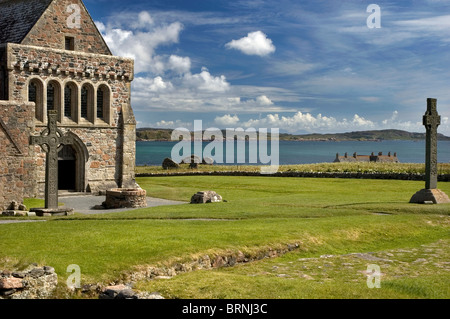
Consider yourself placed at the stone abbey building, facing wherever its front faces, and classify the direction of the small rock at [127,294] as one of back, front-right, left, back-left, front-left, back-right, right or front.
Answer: front-right

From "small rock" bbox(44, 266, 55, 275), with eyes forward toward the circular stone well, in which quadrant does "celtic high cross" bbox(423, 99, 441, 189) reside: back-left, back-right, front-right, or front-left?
front-right

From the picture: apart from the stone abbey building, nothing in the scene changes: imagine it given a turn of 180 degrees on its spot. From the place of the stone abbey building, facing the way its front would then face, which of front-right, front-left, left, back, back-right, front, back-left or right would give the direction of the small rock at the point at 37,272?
back-left

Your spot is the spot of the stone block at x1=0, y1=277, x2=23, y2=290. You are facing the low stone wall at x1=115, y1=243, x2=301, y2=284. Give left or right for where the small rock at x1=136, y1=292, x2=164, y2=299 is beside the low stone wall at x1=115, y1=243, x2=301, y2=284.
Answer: right

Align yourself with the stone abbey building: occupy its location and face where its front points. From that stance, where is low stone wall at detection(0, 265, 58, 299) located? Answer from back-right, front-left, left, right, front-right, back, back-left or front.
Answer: front-right

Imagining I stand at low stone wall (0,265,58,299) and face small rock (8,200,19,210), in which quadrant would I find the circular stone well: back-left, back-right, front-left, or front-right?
front-right

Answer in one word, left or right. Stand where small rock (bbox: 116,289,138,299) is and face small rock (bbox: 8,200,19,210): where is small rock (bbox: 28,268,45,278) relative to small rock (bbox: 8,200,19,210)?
left

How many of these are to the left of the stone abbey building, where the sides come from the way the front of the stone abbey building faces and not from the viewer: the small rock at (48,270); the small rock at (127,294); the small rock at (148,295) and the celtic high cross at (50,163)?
0

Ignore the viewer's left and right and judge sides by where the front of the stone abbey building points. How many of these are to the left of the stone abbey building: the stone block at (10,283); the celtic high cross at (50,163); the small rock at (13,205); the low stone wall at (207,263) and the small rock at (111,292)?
0

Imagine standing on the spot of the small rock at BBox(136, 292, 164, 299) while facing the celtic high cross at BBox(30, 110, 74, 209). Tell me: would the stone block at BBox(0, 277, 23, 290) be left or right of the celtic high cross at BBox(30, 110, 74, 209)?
left

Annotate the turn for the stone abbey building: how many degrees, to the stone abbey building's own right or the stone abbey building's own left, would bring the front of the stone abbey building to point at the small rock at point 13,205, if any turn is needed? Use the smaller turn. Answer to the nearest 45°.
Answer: approximately 45° to the stone abbey building's own right

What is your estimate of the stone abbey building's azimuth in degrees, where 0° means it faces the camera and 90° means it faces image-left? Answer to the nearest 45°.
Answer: approximately 315°

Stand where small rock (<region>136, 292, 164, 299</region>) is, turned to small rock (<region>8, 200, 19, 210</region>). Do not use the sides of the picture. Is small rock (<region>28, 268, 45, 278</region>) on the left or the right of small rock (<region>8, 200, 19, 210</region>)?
left
